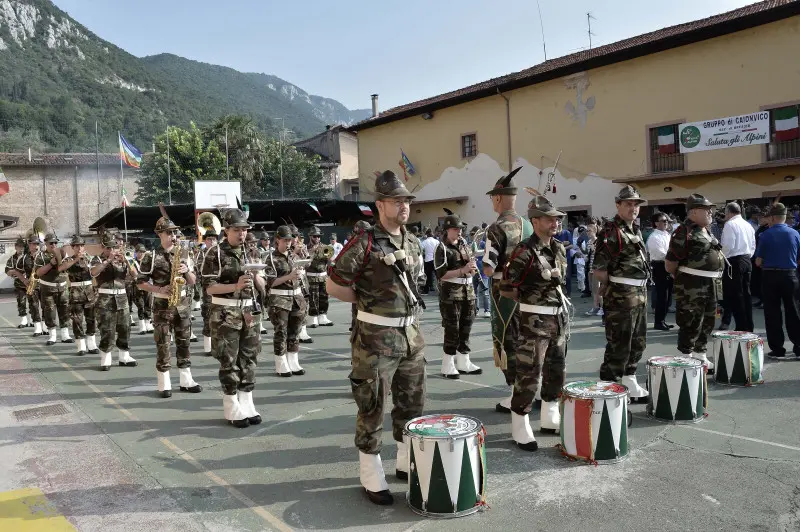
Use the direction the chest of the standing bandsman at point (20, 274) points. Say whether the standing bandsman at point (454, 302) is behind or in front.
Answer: in front

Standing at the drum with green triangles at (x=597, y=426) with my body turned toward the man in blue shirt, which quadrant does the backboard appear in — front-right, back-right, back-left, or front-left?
front-left

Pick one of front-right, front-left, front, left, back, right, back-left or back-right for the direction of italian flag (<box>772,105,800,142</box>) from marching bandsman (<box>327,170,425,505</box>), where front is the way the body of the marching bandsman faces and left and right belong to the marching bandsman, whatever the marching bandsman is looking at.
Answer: left

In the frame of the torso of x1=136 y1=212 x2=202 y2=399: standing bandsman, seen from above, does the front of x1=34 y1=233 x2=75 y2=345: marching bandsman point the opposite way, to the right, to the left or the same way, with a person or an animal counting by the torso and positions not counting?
the same way

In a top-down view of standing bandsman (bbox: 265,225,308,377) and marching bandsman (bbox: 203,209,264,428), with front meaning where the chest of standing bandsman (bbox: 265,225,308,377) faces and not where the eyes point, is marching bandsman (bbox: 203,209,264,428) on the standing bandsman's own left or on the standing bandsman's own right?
on the standing bandsman's own right

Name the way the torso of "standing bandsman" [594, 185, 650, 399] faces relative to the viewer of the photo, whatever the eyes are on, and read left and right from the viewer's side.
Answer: facing the viewer and to the right of the viewer

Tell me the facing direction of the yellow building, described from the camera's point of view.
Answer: facing the viewer and to the left of the viewer

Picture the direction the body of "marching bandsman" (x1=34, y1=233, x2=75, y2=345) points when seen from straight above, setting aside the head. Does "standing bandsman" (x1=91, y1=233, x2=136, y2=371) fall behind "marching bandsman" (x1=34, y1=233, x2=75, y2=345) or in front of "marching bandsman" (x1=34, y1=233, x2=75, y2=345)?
in front

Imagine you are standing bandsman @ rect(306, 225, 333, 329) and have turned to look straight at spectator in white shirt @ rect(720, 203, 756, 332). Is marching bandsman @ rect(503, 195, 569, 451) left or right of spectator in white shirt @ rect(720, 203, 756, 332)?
right

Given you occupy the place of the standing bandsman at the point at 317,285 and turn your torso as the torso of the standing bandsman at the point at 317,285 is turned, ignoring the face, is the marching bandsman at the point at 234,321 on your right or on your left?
on your right

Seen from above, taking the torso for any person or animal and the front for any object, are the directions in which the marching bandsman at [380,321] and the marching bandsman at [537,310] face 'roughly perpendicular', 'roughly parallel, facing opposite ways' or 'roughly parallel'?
roughly parallel

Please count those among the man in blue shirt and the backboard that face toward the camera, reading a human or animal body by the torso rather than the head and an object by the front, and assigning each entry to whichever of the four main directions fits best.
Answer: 1
